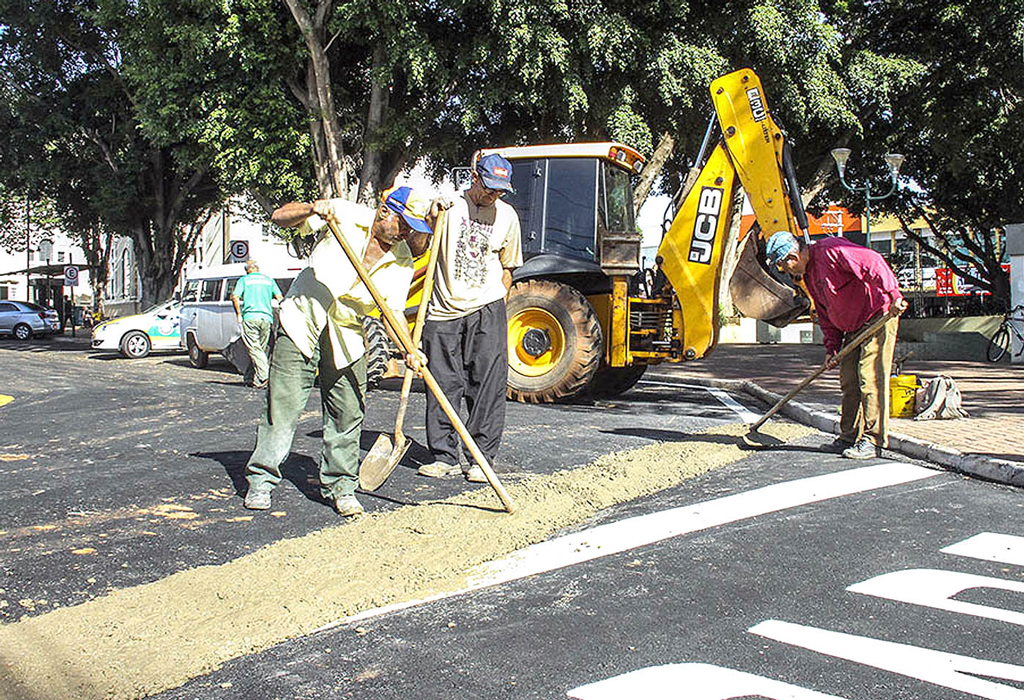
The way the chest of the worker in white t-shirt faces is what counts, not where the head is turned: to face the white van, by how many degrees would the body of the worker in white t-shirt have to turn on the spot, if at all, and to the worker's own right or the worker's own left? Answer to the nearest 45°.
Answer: approximately 180°

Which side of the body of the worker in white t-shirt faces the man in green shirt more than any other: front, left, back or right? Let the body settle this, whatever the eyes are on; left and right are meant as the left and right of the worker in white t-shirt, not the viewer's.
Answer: back

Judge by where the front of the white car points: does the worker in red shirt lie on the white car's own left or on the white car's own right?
on the white car's own left

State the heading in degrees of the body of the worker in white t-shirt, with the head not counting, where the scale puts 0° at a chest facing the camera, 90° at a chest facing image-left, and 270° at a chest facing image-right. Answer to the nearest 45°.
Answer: approximately 0°

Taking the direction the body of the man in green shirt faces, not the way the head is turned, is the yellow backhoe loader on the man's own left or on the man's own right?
on the man's own right

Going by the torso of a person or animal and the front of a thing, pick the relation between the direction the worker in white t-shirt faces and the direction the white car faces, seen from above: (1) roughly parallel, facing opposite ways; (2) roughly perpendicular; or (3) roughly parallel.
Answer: roughly perpendicular

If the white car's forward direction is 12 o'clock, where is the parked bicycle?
The parked bicycle is roughly at 7 o'clock from the white car.

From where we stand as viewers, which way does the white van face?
facing away from the viewer and to the left of the viewer

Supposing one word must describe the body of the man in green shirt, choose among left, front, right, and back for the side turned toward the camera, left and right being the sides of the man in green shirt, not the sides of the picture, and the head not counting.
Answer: back

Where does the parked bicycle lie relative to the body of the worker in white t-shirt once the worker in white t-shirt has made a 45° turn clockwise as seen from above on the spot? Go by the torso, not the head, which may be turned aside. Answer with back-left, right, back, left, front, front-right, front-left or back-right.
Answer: back

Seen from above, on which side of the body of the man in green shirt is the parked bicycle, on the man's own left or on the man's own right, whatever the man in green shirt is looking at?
on the man's own right

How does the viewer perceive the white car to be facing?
facing to the left of the viewer

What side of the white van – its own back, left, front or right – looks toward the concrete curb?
back
